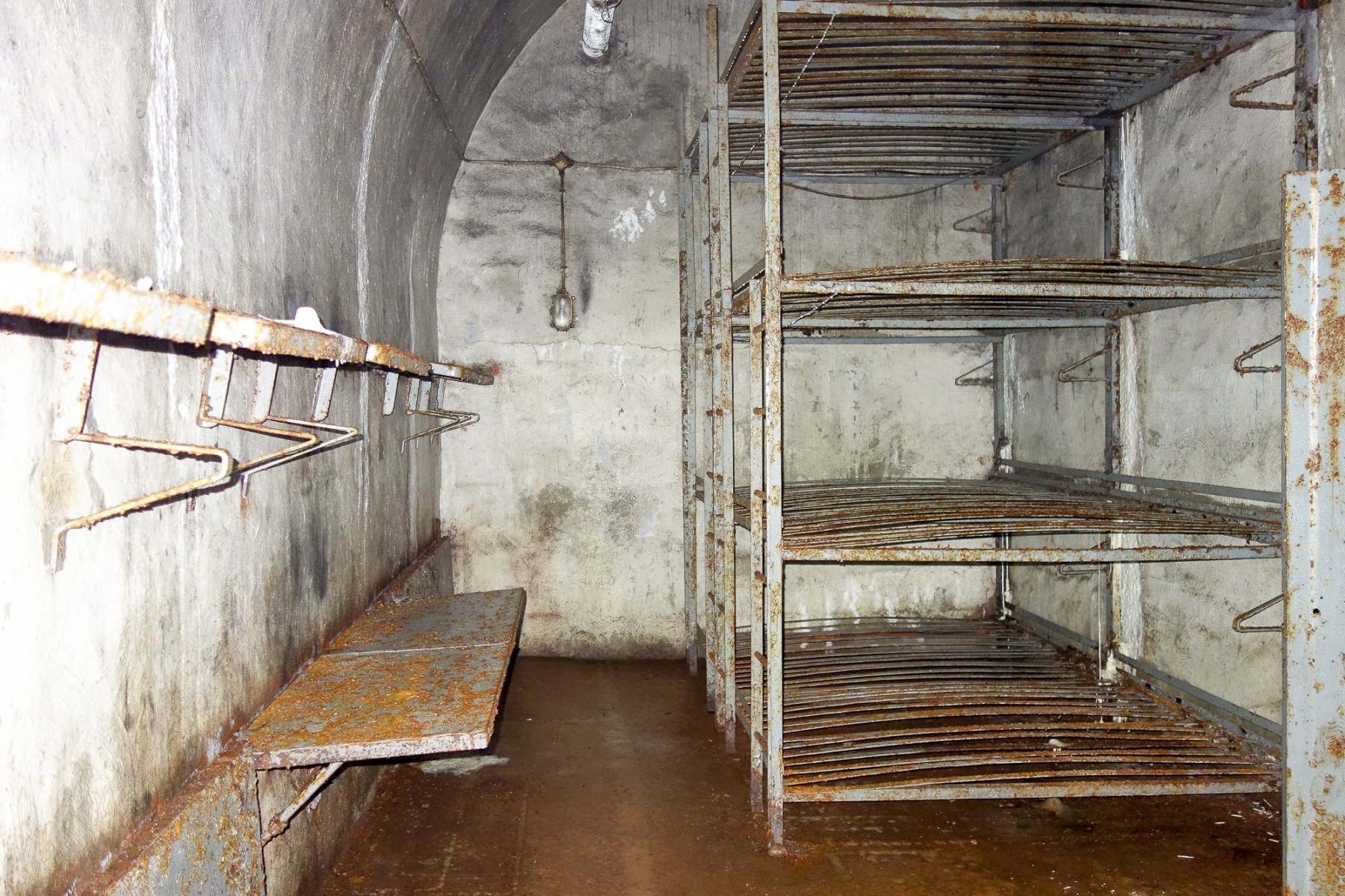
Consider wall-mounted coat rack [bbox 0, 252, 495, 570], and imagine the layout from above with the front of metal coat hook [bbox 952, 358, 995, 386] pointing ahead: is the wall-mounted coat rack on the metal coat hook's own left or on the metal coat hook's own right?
on the metal coat hook's own left

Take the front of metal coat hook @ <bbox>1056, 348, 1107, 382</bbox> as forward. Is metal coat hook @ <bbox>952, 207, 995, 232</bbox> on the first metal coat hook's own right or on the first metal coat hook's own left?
on the first metal coat hook's own right

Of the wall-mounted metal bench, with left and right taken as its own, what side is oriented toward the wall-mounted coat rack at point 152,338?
right

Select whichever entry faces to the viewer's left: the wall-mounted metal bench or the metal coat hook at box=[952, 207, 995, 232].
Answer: the metal coat hook

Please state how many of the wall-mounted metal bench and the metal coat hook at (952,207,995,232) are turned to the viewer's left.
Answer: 1

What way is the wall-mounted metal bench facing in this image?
to the viewer's right

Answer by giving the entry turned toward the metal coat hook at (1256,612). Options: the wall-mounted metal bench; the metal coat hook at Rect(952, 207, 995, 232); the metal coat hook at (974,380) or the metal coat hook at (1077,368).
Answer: the wall-mounted metal bench

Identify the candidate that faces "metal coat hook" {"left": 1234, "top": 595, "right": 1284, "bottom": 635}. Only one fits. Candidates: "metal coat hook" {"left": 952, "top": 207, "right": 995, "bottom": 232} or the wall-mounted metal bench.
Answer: the wall-mounted metal bench

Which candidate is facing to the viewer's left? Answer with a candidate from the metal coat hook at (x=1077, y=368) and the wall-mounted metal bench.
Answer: the metal coat hook

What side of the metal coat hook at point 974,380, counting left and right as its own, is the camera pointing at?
left

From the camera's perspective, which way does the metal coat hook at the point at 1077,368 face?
to the viewer's left

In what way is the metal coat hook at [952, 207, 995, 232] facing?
to the viewer's left
